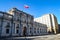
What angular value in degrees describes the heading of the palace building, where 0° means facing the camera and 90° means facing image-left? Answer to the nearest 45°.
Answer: approximately 315°
